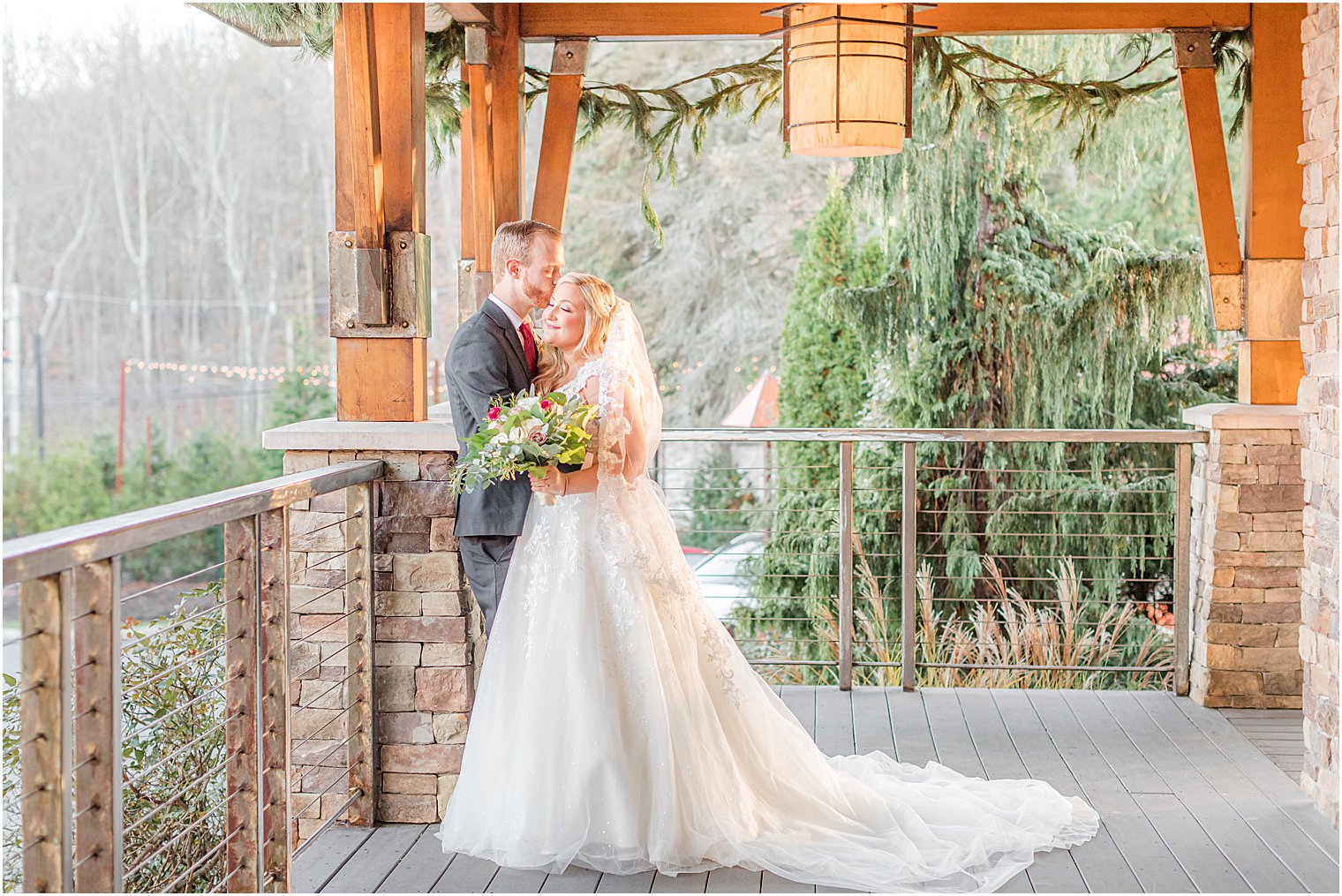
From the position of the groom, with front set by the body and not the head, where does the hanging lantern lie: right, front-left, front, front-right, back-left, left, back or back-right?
front-left

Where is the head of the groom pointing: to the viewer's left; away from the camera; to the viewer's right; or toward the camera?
to the viewer's right

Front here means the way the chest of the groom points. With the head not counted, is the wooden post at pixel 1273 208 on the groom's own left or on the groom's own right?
on the groom's own left

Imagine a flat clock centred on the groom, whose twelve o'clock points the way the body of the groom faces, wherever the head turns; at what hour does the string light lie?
The string light is roughly at 7 o'clock from the groom.

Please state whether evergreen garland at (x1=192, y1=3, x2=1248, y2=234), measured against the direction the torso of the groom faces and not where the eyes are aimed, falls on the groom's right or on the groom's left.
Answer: on the groom's left

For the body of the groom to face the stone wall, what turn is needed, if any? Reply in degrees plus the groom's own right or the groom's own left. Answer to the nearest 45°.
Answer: approximately 45° to the groom's own left

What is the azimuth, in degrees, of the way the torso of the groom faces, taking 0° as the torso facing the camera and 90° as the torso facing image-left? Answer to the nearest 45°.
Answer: approximately 315°

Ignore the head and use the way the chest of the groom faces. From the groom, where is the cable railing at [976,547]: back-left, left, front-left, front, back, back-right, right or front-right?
left

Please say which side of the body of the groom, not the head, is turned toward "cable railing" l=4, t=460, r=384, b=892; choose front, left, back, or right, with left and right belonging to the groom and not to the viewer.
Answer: right

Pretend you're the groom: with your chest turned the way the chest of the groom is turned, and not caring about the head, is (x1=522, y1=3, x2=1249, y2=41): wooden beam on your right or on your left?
on your left
